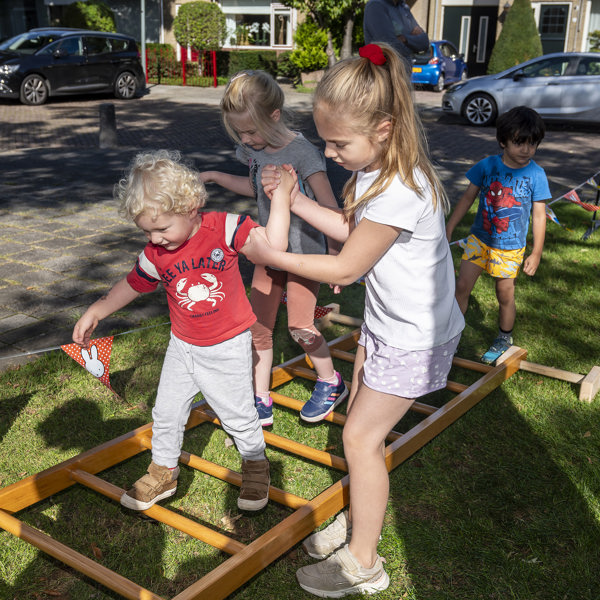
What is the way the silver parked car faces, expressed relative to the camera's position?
facing to the left of the viewer

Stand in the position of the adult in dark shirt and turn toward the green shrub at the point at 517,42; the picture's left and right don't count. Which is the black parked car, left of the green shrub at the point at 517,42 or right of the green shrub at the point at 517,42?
left

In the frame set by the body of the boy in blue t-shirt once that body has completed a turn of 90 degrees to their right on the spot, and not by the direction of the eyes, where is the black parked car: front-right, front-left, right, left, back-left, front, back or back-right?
front-right

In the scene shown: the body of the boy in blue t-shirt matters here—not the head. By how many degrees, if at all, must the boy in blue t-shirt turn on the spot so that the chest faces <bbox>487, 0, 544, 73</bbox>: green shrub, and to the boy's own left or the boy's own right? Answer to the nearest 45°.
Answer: approximately 180°

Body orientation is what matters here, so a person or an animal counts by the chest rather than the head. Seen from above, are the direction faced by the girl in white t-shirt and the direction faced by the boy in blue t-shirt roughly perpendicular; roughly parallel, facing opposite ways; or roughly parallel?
roughly perpendicular

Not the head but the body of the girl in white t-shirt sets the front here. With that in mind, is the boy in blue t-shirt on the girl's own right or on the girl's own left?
on the girl's own right

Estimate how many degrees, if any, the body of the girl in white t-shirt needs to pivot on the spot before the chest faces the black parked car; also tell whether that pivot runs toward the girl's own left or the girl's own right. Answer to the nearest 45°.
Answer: approximately 45° to the girl's own right

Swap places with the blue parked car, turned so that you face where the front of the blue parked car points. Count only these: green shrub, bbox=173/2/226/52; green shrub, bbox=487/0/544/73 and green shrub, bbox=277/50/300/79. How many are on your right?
1

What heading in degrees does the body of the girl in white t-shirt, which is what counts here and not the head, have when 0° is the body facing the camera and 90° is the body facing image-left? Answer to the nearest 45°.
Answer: approximately 90°

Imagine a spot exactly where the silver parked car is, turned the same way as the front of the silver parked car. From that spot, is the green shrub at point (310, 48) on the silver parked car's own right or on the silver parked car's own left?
on the silver parked car's own right

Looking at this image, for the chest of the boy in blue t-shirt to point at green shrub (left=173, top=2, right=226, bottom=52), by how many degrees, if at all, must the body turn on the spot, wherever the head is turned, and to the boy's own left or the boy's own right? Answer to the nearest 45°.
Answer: approximately 135° to the boy's own right
